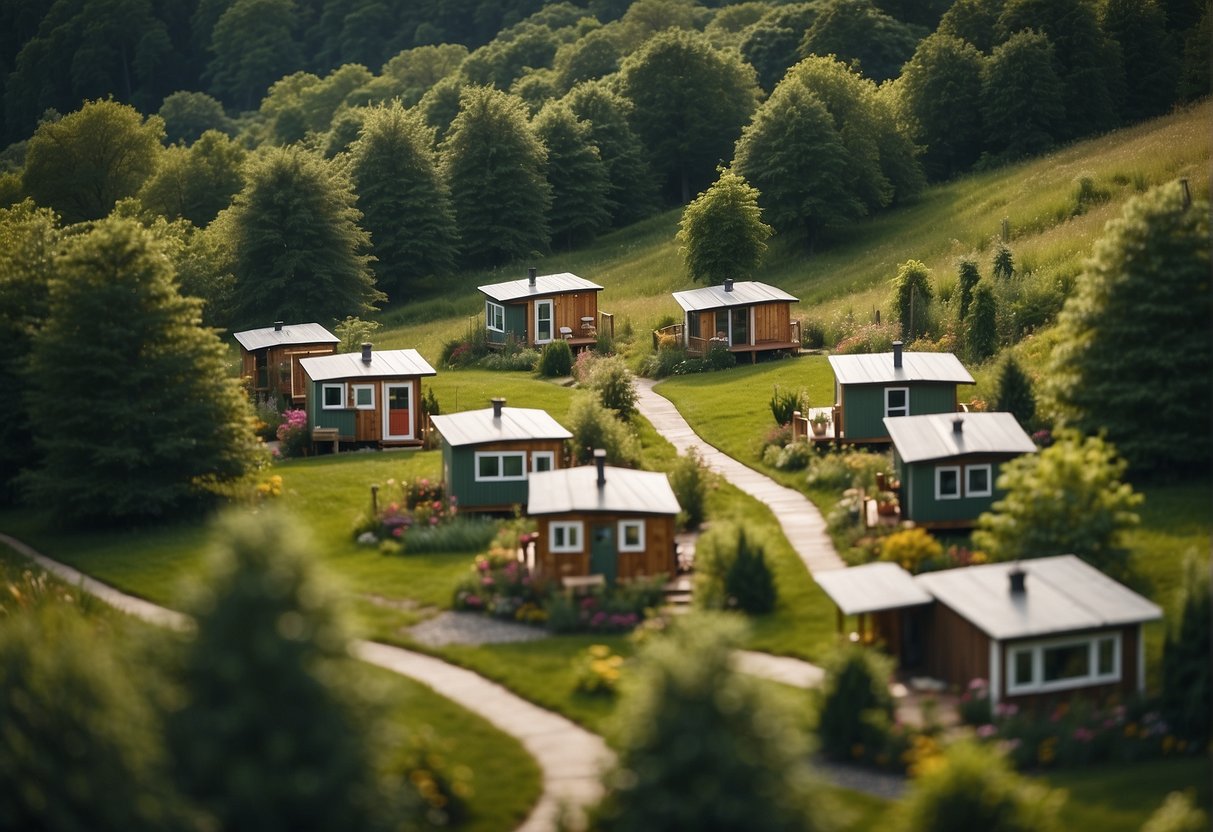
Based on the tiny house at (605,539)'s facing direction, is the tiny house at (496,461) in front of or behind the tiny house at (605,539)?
behind

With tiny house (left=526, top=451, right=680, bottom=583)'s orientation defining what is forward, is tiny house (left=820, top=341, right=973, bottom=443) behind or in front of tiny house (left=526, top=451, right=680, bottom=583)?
behind

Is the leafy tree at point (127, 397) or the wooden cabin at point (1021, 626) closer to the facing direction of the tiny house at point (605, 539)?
the wooden cabin

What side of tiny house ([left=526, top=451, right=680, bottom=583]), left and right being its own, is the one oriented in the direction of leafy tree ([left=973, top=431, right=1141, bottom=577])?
left

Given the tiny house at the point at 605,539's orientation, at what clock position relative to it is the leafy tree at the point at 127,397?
The leafy tree is roughly at 4 o'clock from the tiny house.

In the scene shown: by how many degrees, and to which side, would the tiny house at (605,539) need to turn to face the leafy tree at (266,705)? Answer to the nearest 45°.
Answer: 0° — it already faces it

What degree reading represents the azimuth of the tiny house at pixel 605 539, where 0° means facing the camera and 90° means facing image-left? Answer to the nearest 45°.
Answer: approximately 0°

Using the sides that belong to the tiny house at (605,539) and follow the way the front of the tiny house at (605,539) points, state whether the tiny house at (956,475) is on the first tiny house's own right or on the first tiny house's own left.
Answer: on the first tiny house's own left

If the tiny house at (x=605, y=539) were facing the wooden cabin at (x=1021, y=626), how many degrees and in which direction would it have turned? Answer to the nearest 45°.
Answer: approximately 45° to its left

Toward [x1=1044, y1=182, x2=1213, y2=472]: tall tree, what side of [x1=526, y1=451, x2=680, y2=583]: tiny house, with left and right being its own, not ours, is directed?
left
